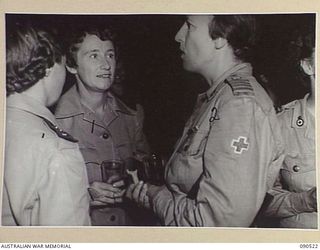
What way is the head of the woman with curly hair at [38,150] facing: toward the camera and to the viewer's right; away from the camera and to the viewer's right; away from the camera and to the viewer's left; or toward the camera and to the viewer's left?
away from the camera and to the viewer's right

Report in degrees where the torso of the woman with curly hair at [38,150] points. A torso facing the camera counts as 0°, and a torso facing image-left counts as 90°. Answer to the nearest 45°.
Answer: approximately 225°
